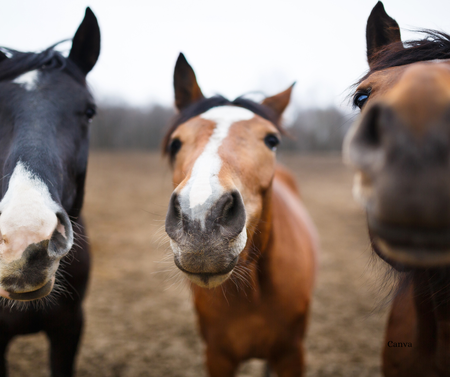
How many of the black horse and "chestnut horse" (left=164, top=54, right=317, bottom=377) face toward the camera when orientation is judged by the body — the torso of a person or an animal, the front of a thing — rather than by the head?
2

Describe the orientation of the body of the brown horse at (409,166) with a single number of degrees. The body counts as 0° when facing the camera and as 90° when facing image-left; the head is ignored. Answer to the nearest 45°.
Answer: approximately 0°

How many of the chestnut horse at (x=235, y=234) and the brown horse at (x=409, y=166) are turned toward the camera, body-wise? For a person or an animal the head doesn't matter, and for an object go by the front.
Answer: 2
